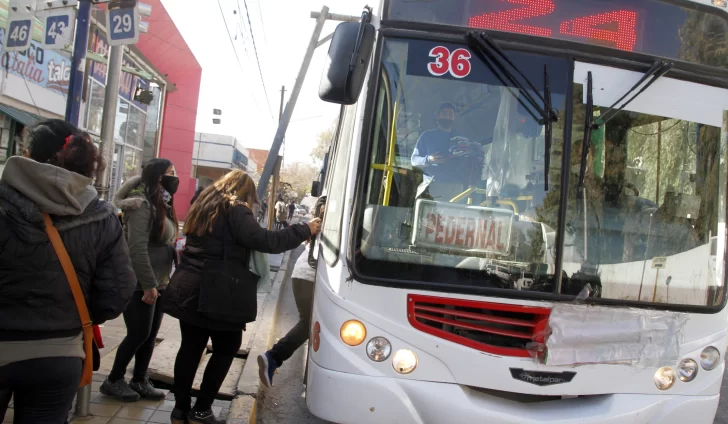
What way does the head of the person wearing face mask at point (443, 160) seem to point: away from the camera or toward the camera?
toward the camera

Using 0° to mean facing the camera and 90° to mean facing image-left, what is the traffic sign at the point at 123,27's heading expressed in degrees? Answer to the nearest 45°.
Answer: approximately 0°

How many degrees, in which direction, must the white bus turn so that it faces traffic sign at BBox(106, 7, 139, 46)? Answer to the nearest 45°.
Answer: approximately 90° to its right

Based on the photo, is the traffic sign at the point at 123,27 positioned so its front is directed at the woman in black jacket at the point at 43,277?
yes

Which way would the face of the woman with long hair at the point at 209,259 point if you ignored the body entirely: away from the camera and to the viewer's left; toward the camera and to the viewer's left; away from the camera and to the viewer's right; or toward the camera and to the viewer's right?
away from the camera and to the viewer's right

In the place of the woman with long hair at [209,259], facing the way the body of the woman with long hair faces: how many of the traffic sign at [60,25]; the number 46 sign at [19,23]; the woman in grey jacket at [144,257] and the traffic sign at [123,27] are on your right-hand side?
0

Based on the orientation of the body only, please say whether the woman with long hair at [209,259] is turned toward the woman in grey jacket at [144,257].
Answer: no

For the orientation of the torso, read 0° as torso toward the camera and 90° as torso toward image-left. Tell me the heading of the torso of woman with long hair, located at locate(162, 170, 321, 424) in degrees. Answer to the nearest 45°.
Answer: approximately 270°

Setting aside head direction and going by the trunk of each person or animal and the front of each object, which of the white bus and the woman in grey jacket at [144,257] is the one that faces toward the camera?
the white bus

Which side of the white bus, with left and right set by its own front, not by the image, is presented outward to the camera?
front

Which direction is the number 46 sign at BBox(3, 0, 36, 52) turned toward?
toward the camera

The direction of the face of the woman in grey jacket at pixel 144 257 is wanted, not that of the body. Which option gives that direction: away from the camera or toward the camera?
toward the camera
